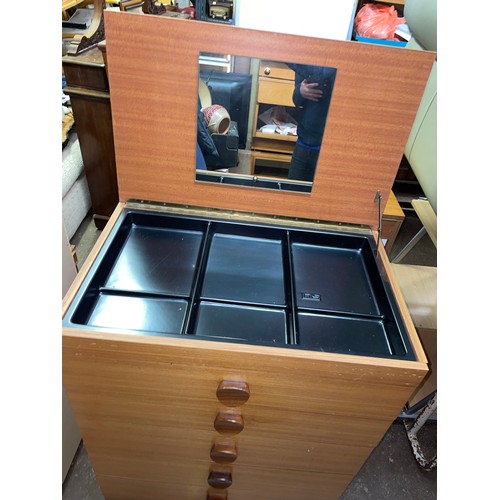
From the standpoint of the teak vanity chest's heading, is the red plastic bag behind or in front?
behind

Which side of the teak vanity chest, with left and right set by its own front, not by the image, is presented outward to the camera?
front
